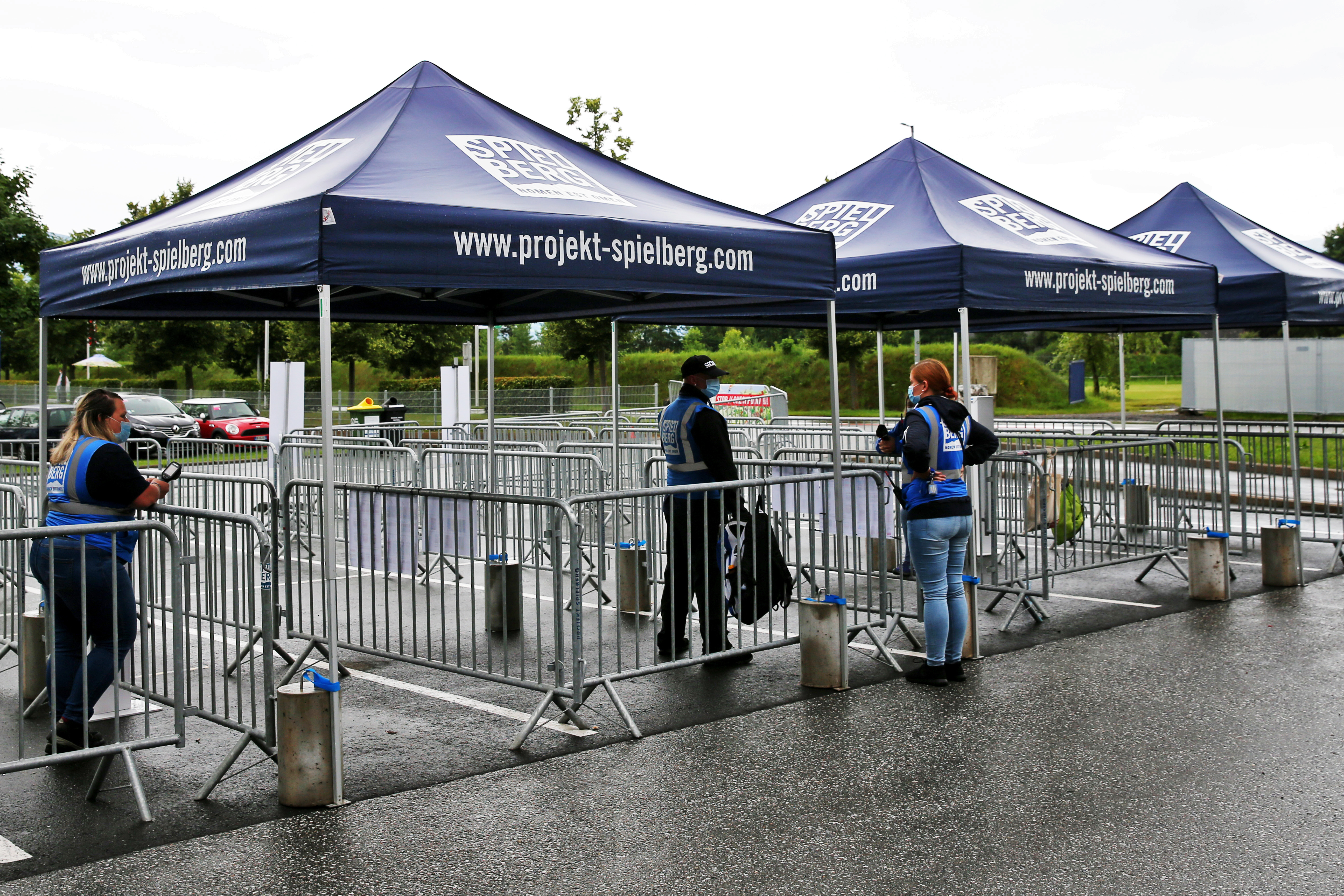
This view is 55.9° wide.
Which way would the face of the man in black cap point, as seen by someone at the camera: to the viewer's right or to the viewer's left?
to the viewer's right

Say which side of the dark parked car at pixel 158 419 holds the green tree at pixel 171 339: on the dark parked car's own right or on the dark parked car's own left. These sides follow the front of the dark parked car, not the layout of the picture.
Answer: on the dark parked car's own left

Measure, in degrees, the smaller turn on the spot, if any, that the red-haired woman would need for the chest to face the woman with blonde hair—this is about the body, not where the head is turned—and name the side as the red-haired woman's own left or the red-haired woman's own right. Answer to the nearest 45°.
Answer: approximately 90° to the red-haired woman's own left

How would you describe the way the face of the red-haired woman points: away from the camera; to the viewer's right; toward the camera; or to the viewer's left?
to the viewer's left

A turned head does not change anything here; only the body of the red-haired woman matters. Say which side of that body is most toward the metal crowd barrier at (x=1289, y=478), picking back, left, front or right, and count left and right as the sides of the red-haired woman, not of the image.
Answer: right

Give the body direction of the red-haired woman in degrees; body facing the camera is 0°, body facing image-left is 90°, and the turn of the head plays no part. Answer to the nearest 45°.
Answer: approximately 135°

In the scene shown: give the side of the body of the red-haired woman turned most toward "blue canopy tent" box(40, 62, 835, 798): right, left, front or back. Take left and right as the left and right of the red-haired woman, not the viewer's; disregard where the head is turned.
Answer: left

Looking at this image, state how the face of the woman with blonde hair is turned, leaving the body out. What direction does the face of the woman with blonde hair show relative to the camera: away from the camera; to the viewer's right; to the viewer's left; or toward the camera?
to the viewer's right

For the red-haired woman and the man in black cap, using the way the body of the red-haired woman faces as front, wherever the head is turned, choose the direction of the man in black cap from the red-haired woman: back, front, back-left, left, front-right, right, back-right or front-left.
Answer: front-left
